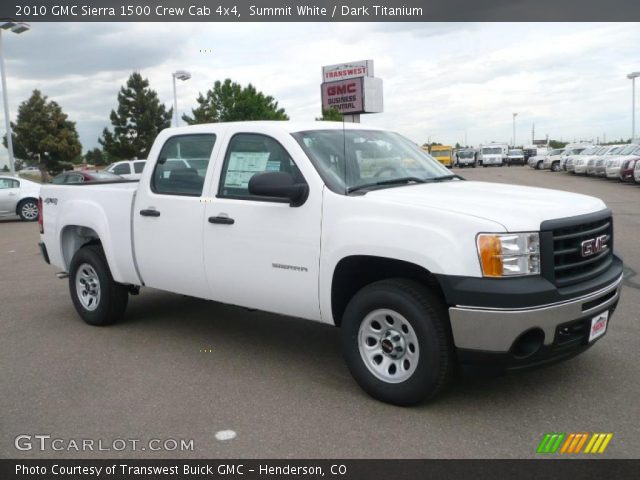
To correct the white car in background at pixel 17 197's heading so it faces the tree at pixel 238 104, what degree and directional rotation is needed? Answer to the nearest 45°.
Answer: approximately 135° to its right

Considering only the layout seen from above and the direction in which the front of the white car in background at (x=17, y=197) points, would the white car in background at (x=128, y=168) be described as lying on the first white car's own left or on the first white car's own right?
on the first white car's own right

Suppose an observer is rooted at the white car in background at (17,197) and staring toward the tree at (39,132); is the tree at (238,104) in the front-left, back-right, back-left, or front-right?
front-right

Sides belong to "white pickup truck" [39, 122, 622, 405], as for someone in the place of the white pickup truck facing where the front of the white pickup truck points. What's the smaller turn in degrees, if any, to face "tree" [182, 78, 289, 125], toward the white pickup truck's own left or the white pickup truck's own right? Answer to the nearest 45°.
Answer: approximately 135° to the white pickup truck's own left

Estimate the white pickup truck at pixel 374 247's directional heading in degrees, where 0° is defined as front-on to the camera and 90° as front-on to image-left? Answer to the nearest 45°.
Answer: approximately 315°

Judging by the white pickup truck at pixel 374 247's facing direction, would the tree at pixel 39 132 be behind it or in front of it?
behind

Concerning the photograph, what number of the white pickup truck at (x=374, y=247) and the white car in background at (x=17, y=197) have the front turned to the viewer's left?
1

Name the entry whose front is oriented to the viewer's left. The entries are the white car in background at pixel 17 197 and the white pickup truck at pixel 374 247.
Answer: the white car in background

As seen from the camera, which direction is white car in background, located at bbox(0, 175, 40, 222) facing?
to the viewer's left

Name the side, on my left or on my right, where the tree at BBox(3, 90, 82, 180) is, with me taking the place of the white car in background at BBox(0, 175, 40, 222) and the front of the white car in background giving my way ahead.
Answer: on my right

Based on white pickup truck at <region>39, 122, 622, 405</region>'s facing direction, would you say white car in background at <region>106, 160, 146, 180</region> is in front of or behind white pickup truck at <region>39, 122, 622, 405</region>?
behind
